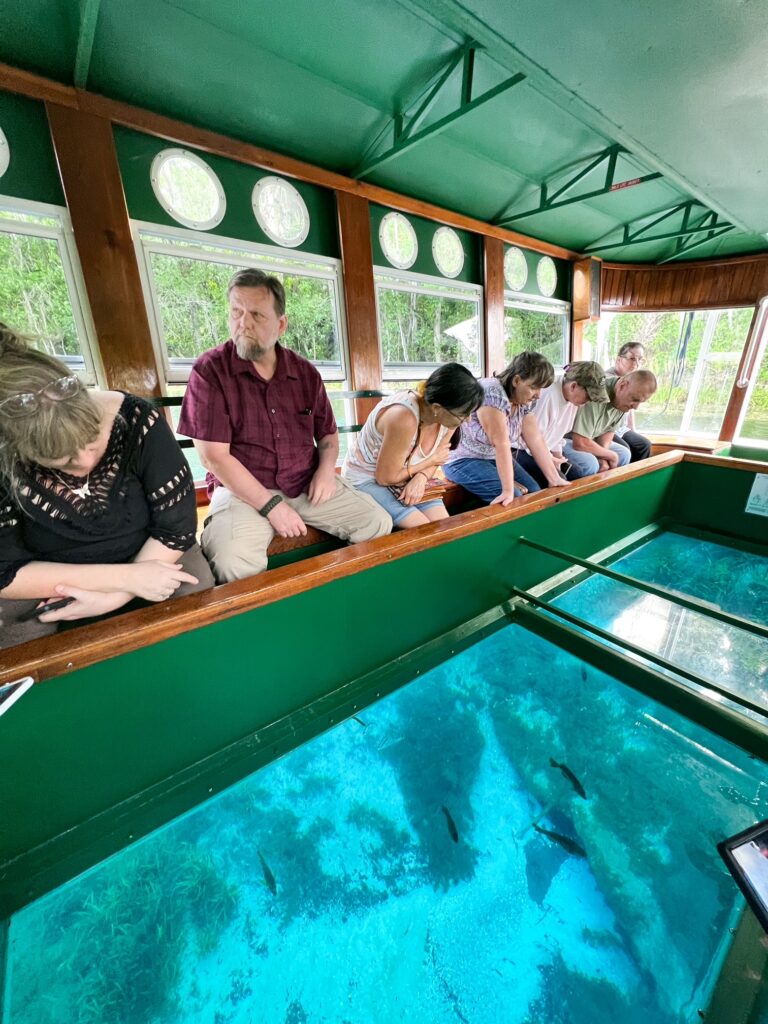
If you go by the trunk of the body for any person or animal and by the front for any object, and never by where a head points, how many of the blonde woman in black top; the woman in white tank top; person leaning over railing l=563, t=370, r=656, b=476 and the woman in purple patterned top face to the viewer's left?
0

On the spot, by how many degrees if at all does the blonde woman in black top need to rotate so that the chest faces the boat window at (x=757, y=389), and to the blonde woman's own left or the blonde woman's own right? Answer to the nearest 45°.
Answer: approximately 90° to the blonde woman's own left

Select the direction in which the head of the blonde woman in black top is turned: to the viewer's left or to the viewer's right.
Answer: to the viewer's right

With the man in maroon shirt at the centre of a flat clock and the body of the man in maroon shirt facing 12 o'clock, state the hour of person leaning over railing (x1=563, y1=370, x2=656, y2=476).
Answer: The person leaning over railing is roughly at 10 o'clock from the man in maroon shirt.

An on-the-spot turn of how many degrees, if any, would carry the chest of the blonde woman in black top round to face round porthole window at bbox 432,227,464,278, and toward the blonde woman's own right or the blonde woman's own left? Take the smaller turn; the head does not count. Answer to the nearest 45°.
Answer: approximately 135° to the blonde woman's own left

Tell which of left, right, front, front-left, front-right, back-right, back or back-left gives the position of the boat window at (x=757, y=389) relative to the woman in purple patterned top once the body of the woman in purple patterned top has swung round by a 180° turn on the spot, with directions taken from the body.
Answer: right

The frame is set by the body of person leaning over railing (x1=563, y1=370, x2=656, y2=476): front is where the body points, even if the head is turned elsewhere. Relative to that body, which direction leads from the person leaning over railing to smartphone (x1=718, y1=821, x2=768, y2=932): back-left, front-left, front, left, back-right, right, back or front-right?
front-right

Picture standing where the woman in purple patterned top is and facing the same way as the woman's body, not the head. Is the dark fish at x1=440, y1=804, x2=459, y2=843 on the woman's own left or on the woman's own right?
on the woman's own right

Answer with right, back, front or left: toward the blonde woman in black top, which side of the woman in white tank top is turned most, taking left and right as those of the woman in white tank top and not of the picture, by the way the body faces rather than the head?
right

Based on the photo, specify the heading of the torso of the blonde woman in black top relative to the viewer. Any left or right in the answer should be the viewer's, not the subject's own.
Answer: facing the viewer

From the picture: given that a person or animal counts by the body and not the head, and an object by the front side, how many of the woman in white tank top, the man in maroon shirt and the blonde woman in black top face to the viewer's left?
0

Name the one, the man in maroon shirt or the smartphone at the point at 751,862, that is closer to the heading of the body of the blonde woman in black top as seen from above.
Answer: the smartphone

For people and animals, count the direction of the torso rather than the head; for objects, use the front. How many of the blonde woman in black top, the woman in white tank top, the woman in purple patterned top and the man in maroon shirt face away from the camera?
0

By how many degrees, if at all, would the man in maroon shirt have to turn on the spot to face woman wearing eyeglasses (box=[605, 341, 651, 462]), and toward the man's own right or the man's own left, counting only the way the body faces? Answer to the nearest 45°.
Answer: approximately 90° to the man's own left

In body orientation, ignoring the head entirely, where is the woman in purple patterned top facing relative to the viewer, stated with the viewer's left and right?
facing the viewer and to the right of the viewer

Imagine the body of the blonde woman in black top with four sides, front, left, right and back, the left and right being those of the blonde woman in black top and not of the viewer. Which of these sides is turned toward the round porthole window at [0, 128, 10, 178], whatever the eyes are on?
back
